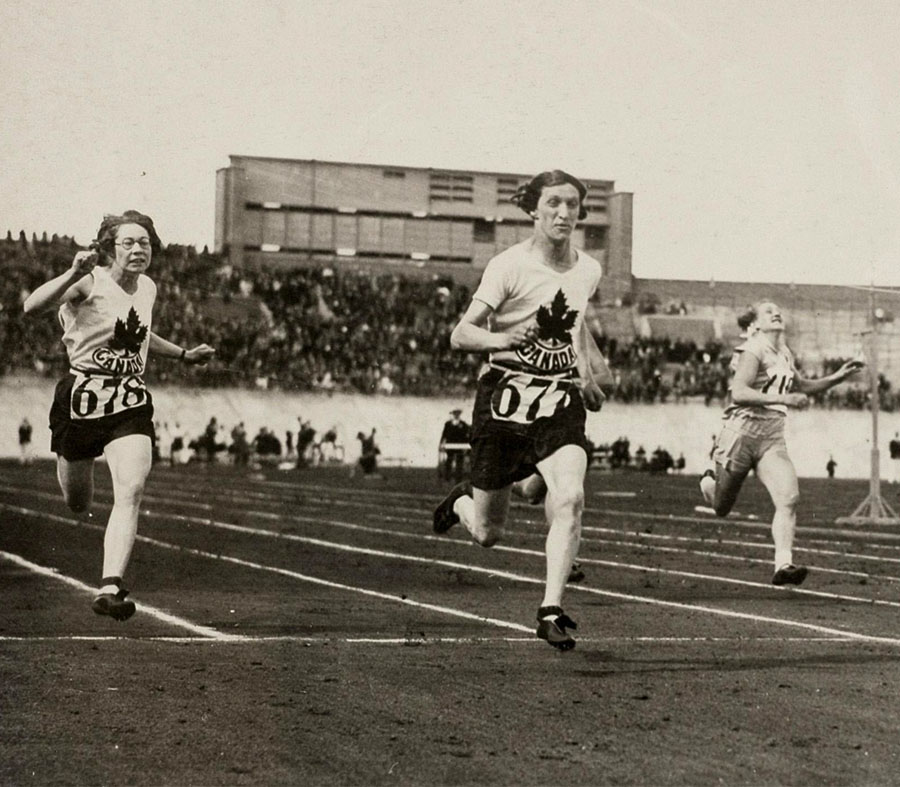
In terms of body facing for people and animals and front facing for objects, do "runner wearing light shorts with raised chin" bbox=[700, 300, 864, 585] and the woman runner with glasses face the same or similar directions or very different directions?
same or similar directions

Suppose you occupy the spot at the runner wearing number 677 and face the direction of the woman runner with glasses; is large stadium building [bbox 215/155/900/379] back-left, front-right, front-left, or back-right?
front-right

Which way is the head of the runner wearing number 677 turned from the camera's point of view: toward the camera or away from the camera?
toward the camera

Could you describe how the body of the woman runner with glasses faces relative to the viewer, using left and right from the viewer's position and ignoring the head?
facing the viewer and to the right of the viewer

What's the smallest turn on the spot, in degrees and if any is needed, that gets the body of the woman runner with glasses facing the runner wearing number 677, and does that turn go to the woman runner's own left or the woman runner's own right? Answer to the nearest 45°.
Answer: approximately 45° to the woman runner's own left

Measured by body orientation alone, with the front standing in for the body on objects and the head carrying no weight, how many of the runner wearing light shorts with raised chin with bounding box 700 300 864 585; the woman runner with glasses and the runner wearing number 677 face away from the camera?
0

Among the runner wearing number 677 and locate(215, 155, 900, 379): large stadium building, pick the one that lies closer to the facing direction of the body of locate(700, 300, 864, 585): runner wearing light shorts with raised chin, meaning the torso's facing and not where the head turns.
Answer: the runner wearing number 677

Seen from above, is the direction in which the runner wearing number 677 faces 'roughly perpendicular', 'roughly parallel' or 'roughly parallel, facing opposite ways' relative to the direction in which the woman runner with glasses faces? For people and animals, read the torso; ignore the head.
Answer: roughly parallel

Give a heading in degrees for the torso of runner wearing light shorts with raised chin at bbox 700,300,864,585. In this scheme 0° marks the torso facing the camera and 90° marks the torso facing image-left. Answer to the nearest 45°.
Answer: approximately 315°

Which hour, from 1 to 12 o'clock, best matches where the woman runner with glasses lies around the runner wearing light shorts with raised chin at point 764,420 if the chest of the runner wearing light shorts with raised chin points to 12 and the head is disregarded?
The woman runner with glasses is roughly at 3 o'clock from the runner wearing light shorts with raised chin.

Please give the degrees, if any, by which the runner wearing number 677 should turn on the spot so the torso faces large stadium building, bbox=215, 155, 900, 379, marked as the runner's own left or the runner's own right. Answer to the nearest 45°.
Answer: approximately 135° to the runner's own left

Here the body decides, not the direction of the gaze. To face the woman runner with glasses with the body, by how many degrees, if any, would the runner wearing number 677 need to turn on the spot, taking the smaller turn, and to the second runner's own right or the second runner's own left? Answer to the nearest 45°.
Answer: approximately 135° to the second runner's own right

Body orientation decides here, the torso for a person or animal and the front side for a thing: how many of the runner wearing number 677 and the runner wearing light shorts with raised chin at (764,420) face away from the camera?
0

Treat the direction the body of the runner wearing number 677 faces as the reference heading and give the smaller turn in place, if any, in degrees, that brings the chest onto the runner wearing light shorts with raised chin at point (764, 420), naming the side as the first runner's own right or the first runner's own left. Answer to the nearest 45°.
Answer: approximately 90° to the first runner's own left
